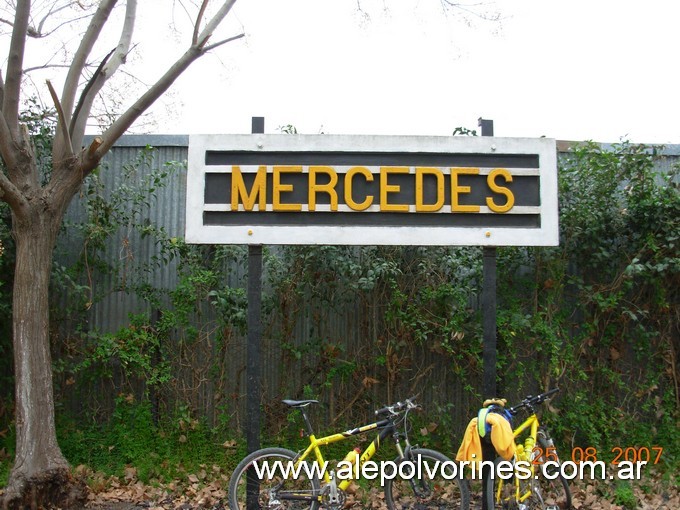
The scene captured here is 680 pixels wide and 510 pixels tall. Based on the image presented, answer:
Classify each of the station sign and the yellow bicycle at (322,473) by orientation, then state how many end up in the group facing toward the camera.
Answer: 1

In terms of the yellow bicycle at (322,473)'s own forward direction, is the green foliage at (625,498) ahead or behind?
ahead

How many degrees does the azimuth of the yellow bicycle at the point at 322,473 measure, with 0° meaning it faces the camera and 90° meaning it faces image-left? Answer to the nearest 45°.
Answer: approximately 270°

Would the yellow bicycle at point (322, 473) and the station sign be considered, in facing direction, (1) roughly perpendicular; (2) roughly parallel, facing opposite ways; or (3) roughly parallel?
roughly perpendicular

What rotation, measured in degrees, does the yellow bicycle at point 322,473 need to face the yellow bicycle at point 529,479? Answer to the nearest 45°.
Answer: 0° — it already faces it

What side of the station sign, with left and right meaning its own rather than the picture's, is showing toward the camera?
front
